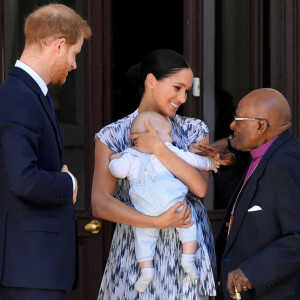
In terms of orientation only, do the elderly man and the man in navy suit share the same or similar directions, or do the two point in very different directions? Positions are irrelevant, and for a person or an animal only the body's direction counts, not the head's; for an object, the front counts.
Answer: very different directions

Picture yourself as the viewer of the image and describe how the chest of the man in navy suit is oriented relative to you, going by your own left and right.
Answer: facing to the right of the viewer

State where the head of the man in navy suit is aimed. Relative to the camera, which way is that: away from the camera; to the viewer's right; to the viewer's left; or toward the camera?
to the viewer's right

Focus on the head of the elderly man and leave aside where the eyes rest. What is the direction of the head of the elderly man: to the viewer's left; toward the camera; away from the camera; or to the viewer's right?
to the viewer's left

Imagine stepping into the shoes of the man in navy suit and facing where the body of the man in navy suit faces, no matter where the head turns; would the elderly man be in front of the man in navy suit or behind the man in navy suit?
in front

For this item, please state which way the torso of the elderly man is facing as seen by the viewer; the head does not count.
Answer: to the viewer's left

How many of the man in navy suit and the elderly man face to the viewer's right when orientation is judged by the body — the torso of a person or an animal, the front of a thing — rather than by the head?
1
